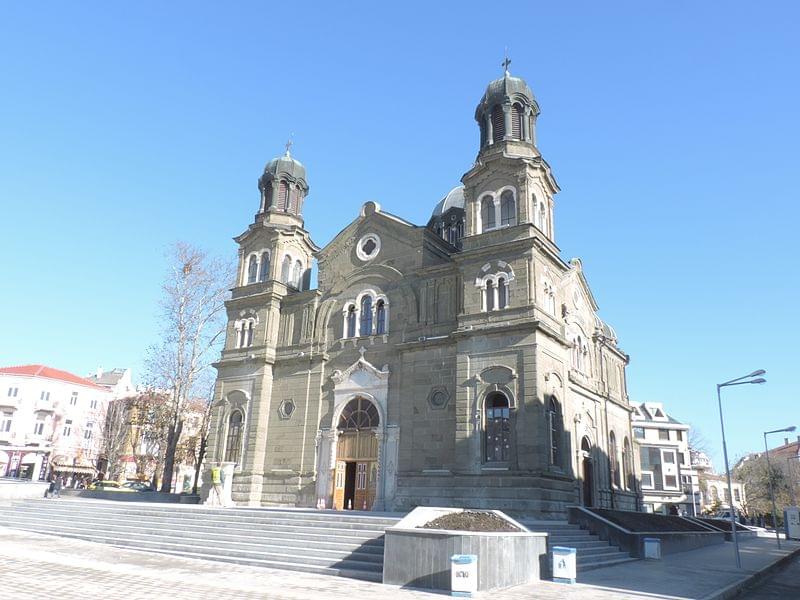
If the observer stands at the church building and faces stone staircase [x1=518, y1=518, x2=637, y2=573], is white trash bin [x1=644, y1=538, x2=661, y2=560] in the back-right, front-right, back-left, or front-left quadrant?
front-left

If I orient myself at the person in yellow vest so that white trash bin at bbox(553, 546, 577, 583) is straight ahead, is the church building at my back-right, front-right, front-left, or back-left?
front-left

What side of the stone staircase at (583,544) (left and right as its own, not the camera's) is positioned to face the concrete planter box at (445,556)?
right

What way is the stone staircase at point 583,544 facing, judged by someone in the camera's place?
facing the viewer and to the right of the viewer

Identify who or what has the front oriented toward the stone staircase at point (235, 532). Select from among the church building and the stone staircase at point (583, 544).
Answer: the church building

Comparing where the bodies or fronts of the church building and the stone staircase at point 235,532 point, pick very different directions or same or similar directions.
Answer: same or similar directions

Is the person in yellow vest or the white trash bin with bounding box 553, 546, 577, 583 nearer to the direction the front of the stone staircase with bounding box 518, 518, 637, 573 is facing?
the white trash bin

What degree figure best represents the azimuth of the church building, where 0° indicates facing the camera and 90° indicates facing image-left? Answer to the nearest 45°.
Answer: approximately 45°

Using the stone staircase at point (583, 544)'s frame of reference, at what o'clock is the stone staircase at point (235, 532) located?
the stone staircase at point (235, 532) is roughly at 4 o'clock from the stone staircase at point (583, 544).

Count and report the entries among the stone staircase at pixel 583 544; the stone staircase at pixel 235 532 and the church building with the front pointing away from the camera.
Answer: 0

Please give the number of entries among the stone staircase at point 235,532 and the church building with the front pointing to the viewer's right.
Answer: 0

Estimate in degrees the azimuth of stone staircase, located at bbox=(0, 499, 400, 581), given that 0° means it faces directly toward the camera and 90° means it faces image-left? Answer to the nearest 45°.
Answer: approximately 45°

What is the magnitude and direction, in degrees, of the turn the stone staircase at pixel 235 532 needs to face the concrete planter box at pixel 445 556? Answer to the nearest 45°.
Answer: approximately 90° to its left

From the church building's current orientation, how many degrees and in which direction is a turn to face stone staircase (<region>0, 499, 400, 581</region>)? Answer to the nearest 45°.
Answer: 0° — it already faces it

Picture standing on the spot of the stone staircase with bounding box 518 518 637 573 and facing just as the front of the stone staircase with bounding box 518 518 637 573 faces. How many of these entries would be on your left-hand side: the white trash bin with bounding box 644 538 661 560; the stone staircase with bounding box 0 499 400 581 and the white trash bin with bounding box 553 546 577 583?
1
